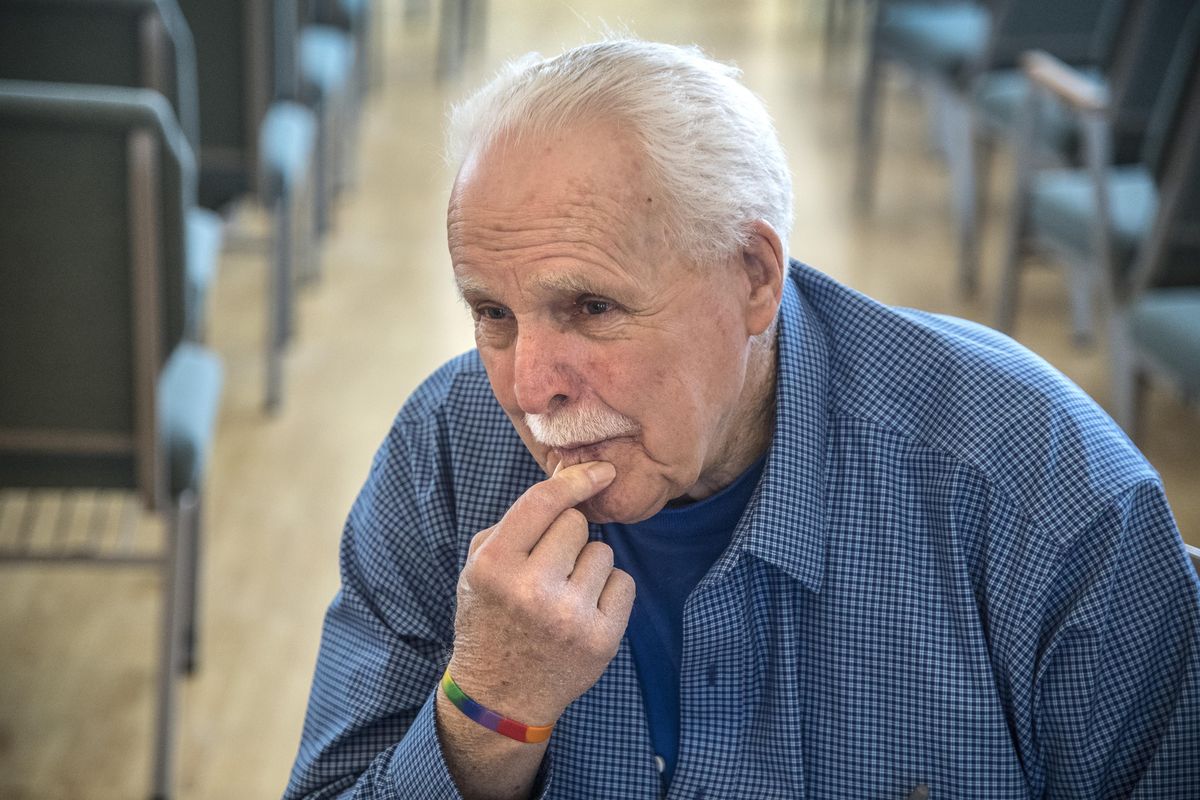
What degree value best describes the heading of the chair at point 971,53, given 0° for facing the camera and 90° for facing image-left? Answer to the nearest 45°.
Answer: approximately 45°

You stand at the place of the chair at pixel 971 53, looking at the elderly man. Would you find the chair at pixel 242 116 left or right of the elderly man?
right

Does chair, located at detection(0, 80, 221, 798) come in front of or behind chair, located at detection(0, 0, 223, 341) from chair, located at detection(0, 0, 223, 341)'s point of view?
behind

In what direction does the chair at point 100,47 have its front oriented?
away from the camera

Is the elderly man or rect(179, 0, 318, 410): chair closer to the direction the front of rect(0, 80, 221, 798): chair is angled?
the chair
